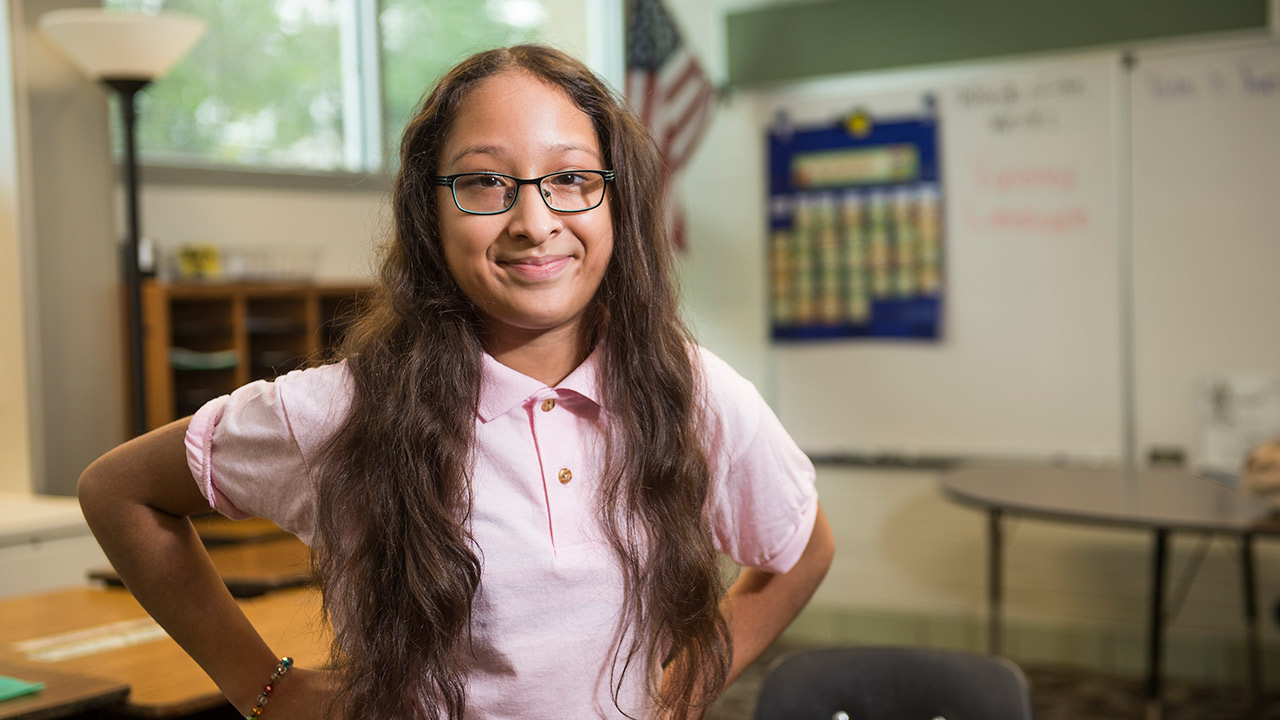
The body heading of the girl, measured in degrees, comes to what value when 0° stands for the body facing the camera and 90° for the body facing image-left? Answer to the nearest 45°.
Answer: approximately 0°

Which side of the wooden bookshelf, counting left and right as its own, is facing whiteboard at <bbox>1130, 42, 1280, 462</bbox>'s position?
left

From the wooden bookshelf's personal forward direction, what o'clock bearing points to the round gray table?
The round gray table is roughly at 10 o'clock from the wooden bookshelf.

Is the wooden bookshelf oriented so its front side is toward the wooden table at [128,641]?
yes

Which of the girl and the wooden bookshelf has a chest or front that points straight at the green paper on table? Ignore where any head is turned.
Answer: the wooden bookshelf

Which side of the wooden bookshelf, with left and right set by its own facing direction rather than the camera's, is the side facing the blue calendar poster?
left

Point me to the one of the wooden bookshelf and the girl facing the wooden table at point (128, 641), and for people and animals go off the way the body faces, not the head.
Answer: the wooden bookshelf
